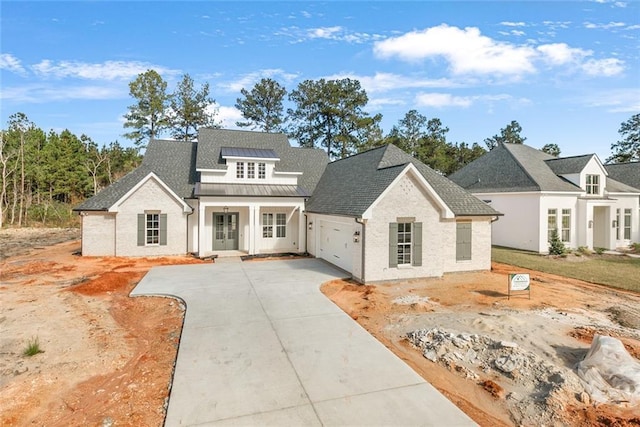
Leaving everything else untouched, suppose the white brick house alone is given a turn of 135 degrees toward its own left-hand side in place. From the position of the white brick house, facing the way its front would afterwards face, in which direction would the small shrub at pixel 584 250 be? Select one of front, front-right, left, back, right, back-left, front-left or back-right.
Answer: front-right

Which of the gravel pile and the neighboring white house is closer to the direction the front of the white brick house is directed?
the gravel pile

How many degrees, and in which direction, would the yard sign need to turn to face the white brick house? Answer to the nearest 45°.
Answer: approximately 90° to its right

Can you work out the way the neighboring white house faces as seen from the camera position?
facing the viewer and to the right of the viewer

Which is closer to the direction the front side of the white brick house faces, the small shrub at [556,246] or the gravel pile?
the gravel pile

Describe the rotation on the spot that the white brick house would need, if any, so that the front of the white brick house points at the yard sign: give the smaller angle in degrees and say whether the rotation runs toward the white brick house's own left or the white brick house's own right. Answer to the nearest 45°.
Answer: approximately 45° to the white brick house's own left

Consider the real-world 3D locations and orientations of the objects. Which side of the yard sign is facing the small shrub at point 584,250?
back

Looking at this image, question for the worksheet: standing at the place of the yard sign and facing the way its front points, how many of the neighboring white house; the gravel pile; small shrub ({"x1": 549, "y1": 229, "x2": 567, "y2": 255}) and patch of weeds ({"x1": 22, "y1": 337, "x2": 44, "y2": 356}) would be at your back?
2

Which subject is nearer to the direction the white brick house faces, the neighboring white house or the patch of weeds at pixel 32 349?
the patch of weeds

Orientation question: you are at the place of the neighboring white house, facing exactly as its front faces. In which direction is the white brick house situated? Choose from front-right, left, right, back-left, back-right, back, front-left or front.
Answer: right

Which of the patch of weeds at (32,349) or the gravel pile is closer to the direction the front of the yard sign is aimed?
the gravel pile

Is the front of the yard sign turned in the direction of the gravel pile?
yes

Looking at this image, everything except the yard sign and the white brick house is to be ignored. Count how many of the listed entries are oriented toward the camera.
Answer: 2

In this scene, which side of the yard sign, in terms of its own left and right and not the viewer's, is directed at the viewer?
front

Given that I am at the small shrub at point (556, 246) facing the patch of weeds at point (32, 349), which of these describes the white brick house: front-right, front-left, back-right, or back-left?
front-right
